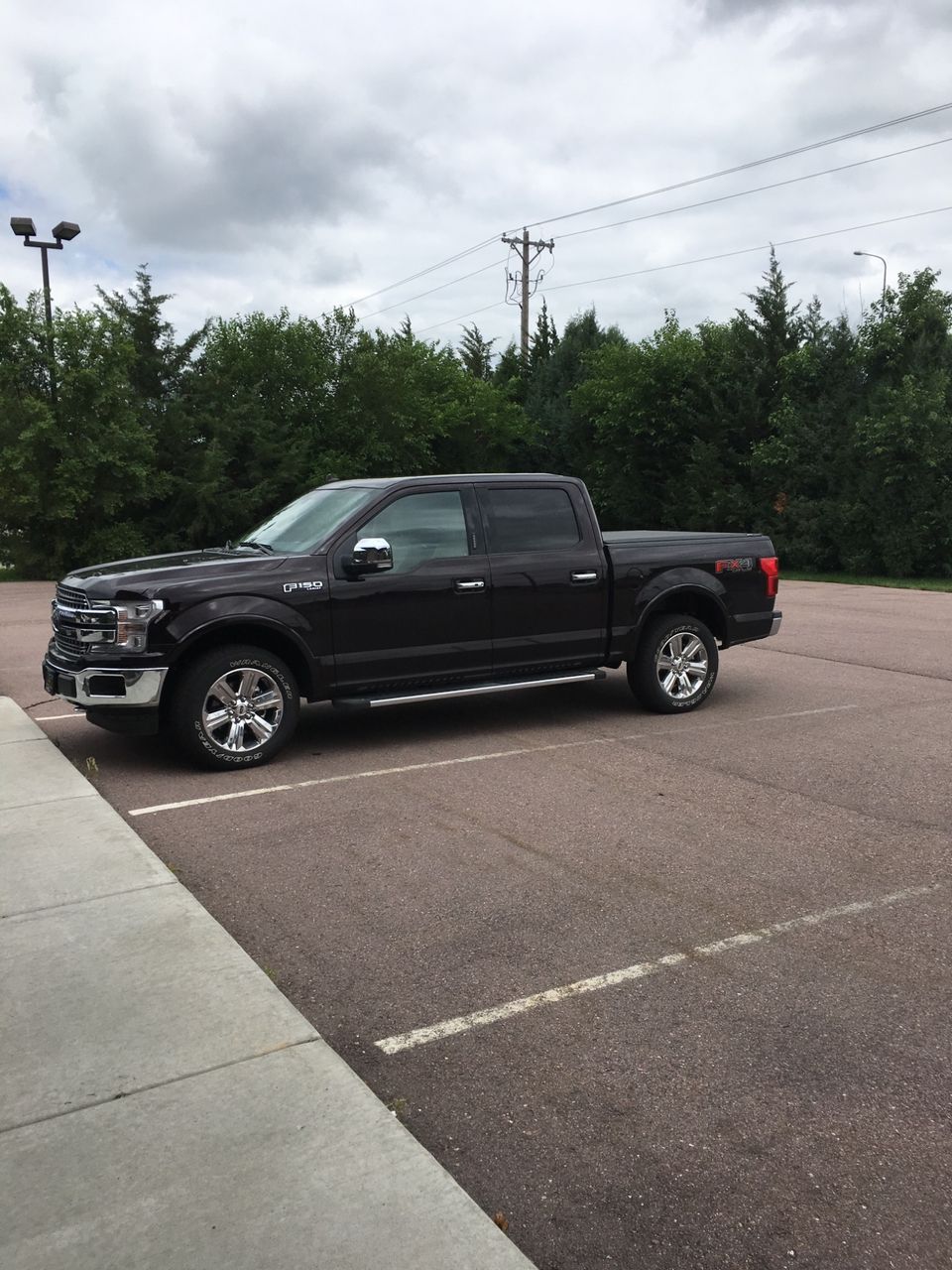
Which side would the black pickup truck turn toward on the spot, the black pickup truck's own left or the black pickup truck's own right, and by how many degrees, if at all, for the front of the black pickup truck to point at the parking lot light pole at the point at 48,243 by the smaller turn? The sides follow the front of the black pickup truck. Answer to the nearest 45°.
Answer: approximately 90° to the black pickup truck's own right

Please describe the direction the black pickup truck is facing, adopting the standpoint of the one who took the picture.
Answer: facing the viewer and to the left of the viewer
